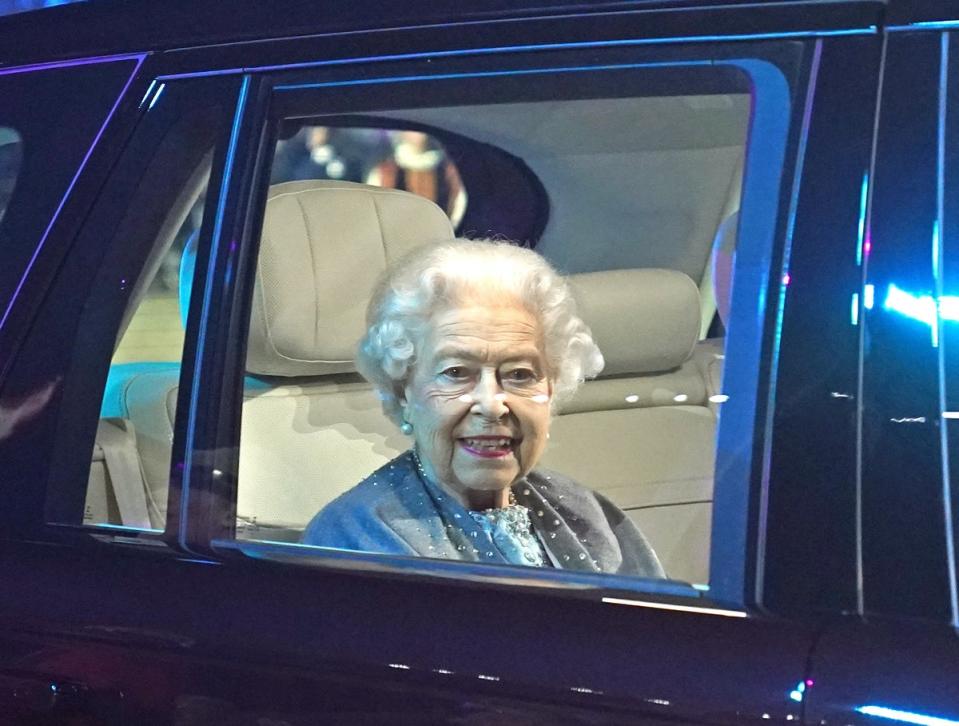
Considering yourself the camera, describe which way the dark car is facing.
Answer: facing the viewer and to the right of the viewer

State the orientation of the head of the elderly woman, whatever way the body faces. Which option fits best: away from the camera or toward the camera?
toward the camera

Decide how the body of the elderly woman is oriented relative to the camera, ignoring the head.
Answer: toward the camera
